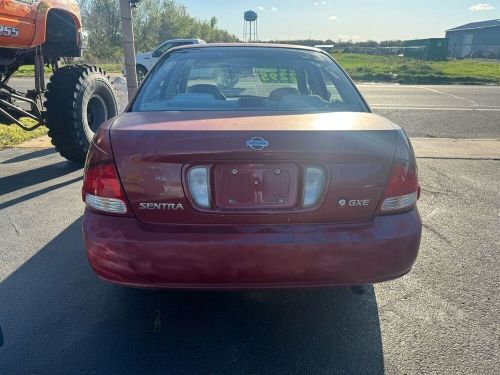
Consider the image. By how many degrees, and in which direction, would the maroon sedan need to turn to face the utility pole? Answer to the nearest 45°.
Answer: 0° — it already faces it

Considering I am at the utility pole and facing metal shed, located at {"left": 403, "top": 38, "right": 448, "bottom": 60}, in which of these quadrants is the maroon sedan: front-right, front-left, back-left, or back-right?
back-right

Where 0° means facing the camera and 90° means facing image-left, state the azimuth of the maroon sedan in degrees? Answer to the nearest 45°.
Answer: approximately 180°

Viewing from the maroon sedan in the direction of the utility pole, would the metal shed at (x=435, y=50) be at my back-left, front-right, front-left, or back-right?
front-right

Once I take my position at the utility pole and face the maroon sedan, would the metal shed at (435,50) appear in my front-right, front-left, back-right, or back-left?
back-left

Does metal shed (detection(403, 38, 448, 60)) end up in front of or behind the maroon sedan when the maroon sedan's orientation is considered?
in front
